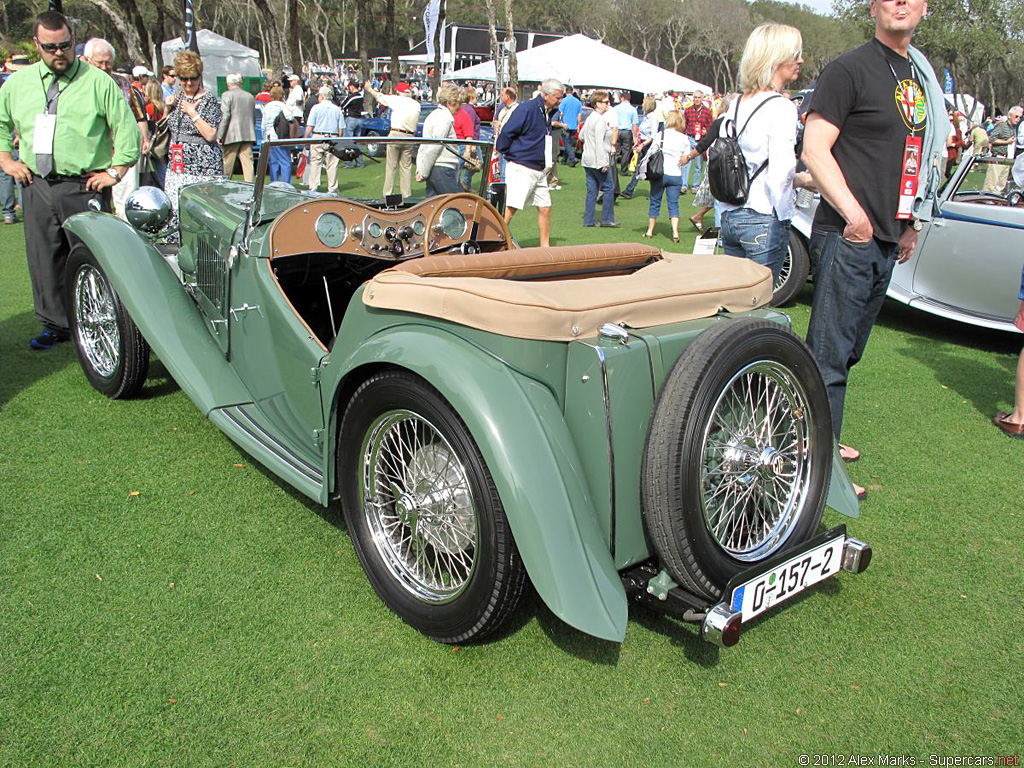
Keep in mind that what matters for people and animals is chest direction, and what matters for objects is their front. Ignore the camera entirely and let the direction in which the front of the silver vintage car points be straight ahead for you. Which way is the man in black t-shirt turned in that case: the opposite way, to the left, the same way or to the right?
the opposite way

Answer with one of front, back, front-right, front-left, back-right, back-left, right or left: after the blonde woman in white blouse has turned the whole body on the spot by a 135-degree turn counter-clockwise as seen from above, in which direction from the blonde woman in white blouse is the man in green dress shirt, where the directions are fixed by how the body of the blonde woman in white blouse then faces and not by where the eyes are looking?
front

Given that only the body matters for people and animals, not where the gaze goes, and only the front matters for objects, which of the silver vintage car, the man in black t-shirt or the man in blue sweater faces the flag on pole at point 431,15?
the silver vintage car

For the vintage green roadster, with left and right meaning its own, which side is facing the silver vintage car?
right

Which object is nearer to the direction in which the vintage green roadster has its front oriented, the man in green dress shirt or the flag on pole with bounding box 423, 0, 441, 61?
the man in green dress shirt
